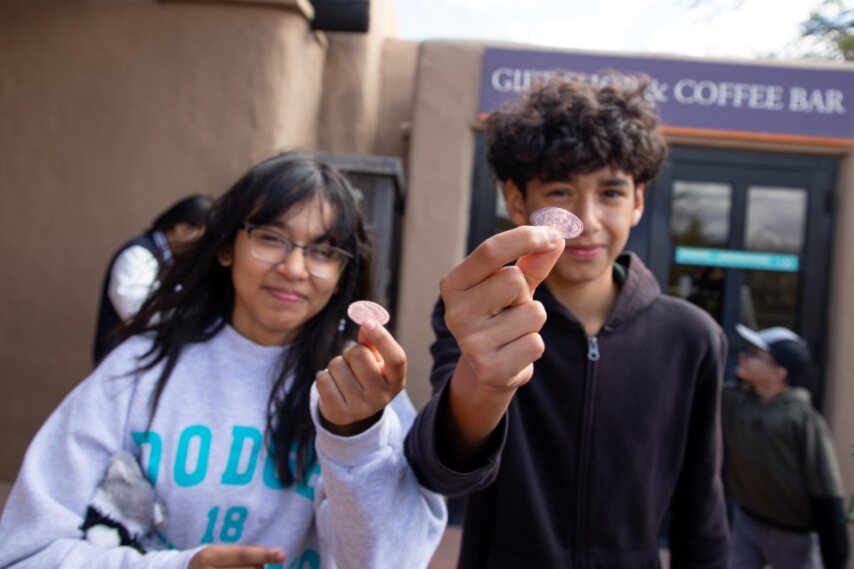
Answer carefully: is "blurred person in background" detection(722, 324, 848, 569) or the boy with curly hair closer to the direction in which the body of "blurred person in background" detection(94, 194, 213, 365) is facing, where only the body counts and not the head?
the blurred person in background

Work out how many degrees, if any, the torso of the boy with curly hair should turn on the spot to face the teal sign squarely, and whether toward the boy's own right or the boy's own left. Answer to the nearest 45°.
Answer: approximately 180°

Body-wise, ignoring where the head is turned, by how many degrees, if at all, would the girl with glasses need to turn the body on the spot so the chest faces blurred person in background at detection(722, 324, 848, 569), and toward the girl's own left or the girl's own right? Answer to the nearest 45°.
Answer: approximately 135° to the girl's own left

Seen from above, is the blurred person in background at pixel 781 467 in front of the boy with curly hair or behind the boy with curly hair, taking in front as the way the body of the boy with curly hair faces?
behind

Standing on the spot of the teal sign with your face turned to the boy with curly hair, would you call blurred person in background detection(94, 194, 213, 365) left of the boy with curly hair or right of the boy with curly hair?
right
